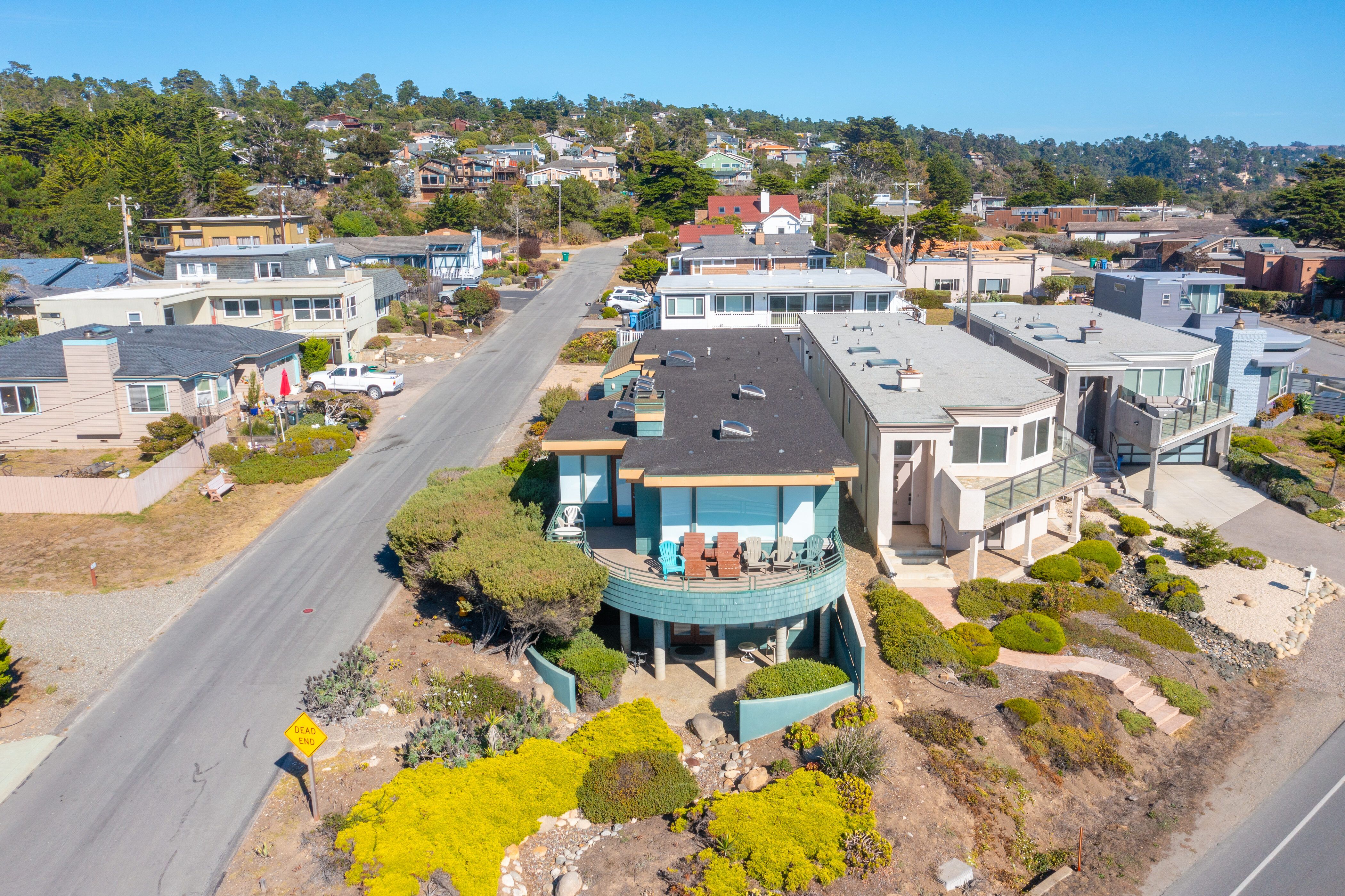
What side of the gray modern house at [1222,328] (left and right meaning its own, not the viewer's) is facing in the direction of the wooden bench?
right

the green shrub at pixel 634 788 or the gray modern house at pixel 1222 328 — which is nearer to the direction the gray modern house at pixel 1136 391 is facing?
the green shrub

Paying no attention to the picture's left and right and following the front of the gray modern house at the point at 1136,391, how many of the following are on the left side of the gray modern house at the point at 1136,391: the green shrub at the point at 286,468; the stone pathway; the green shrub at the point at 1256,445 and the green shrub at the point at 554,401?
1

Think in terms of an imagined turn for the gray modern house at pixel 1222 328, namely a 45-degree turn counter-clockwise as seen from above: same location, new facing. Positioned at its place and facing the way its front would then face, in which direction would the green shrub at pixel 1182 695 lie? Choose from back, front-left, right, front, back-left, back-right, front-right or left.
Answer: right

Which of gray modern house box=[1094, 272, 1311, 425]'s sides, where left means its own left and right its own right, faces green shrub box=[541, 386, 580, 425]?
right

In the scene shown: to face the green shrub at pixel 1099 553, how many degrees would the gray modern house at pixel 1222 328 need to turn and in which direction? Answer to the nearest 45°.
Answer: approximately 45° to its right

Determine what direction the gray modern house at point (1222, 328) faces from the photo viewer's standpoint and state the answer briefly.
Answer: facing the viewer and to the right of the viewer
